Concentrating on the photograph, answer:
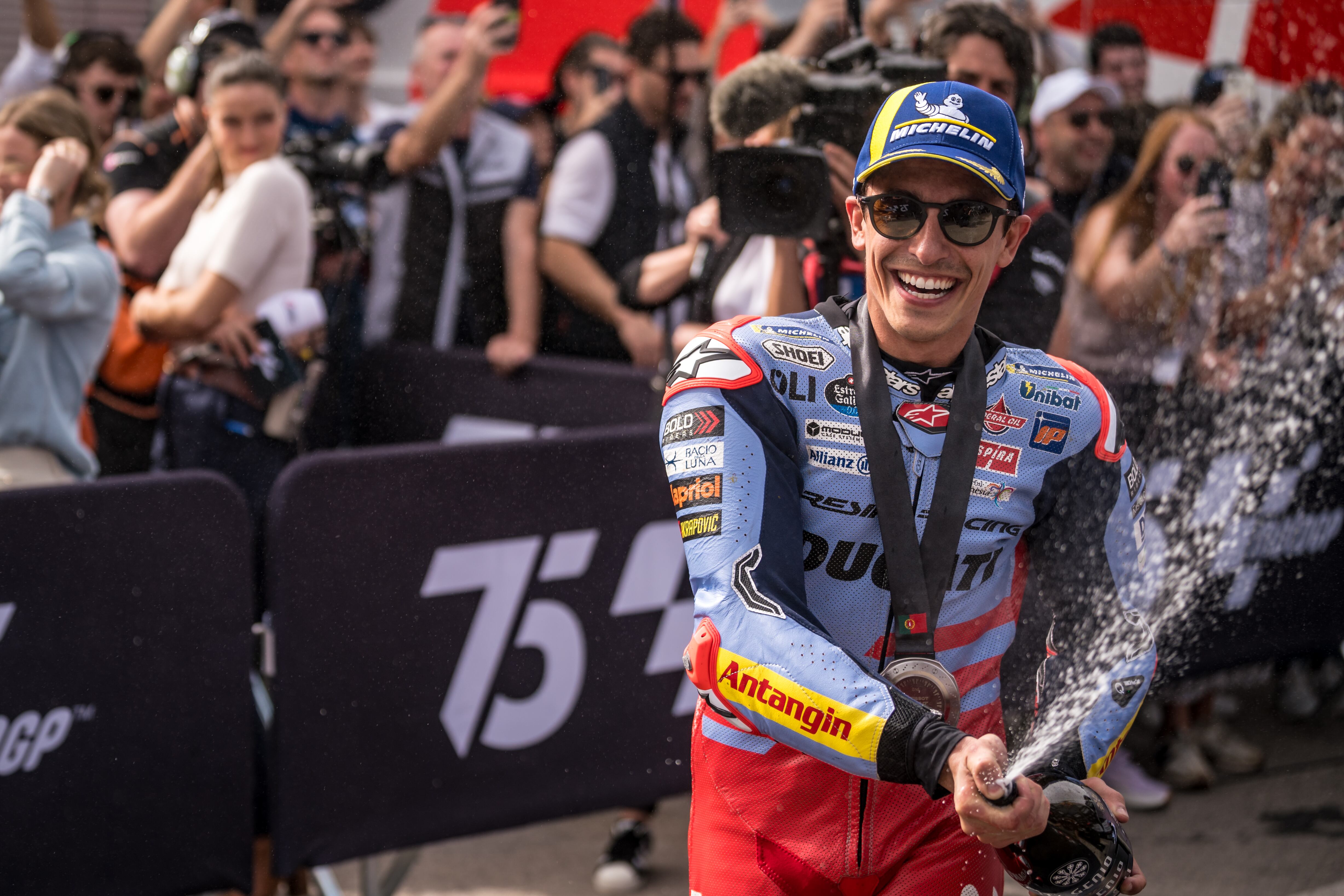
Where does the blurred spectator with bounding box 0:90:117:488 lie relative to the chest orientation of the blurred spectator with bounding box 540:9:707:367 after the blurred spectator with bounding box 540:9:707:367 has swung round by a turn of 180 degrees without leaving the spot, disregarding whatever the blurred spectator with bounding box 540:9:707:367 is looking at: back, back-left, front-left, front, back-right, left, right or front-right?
left

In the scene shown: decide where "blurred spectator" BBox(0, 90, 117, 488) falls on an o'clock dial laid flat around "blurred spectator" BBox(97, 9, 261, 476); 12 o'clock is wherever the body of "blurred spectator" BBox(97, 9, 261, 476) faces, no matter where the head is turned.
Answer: "blurred spectator" BBox(0, 90, 117, 488) is roughly at 2 o'clock from "blurred spectator" BBox(97, 9, 261, 476).

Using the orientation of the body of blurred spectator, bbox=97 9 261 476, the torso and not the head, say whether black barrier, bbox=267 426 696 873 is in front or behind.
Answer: in front

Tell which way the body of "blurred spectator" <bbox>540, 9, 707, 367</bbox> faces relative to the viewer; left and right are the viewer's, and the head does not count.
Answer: facing the viewer and to the right of the viewer

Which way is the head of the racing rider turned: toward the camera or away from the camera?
toward the camera

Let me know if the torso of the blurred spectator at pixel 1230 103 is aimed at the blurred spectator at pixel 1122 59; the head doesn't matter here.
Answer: no

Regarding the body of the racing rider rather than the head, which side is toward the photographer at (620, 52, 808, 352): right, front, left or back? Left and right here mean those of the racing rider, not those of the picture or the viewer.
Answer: back

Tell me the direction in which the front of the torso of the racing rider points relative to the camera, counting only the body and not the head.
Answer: toward the camera

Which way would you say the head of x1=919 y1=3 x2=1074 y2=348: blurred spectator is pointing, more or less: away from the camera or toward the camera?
toward the camera

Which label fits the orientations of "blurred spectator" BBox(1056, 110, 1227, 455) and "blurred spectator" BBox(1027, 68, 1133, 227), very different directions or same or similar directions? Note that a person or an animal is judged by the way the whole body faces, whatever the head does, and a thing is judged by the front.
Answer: same or similar directions
